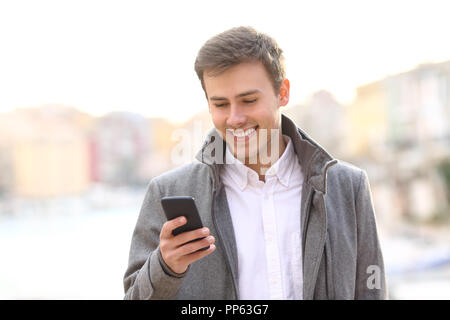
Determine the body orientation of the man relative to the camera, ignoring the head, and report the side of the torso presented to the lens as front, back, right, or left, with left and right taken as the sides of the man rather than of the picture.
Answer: front

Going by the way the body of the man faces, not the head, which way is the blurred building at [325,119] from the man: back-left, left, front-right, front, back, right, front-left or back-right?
back

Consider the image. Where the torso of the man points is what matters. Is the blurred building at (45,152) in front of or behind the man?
behind

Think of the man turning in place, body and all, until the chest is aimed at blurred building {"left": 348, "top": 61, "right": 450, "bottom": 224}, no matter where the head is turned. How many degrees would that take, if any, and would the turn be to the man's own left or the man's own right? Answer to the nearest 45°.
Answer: approximately 180°

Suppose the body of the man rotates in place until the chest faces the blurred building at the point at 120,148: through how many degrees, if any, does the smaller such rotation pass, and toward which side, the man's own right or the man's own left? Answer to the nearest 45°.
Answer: approximately 180°
